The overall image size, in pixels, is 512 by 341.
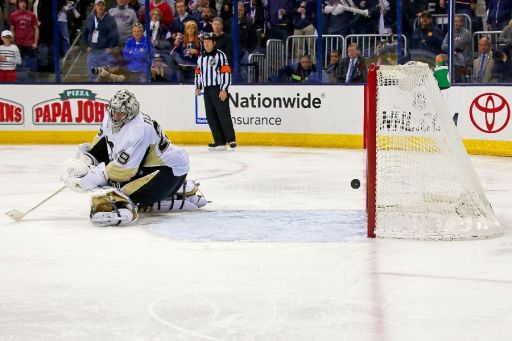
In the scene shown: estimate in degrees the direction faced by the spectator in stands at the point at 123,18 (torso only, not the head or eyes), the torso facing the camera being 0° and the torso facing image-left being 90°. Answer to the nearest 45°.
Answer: approximately 0°

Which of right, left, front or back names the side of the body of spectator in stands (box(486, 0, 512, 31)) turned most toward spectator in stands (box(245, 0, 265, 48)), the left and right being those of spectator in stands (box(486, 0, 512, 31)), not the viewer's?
right

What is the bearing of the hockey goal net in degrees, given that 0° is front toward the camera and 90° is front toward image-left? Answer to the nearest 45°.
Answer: approximately 90°

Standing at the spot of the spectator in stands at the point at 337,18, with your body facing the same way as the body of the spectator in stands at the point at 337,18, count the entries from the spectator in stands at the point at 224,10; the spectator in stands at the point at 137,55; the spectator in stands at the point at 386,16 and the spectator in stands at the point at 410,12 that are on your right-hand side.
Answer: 2

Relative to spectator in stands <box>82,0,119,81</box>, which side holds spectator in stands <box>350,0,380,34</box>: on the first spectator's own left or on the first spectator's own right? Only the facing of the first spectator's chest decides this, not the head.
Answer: on the first spectator's own left

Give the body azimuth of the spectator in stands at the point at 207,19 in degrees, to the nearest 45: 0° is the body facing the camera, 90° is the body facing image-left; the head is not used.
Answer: approximately 0°

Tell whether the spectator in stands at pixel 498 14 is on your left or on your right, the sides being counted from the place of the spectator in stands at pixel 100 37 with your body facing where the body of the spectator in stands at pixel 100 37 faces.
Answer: on your left

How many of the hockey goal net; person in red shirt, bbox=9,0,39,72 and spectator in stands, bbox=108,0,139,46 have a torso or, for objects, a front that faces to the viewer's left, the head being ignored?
1

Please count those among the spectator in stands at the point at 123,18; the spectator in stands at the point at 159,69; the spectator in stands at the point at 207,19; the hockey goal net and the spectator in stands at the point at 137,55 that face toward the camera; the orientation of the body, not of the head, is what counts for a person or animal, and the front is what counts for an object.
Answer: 4

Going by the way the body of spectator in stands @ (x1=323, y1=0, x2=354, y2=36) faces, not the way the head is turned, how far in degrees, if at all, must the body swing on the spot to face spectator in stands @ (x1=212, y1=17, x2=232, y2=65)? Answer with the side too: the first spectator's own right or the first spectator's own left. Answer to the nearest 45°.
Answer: approximately 90° to the first spectator's own right
